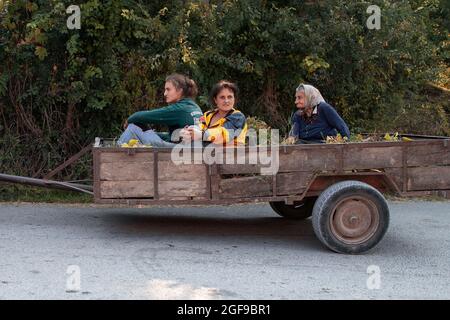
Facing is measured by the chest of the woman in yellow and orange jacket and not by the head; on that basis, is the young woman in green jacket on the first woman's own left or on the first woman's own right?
on the first woman's own right

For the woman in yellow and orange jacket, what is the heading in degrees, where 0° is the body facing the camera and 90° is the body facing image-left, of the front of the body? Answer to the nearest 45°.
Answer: approximately 45°

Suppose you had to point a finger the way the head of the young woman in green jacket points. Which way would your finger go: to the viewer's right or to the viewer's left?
to the viewer's left

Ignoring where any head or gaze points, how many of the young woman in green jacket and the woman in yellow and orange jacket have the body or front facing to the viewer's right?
0

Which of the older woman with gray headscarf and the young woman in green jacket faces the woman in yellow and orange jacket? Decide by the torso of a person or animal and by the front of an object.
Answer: the older woman with gray headscarf

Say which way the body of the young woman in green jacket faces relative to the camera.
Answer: to the viewer's left

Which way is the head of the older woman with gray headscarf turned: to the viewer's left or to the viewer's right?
to the viewer's left

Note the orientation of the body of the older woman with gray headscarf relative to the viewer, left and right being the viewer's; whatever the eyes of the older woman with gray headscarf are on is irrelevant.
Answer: facing the viewer and to the left of the viewer

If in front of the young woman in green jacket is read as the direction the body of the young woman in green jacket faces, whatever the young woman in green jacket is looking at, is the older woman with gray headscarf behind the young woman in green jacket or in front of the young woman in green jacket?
behind

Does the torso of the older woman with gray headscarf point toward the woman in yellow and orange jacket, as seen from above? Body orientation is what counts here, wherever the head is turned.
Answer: yes

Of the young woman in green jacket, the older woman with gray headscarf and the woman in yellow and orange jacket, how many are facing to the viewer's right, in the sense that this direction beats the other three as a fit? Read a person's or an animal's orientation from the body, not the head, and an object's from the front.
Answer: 0
